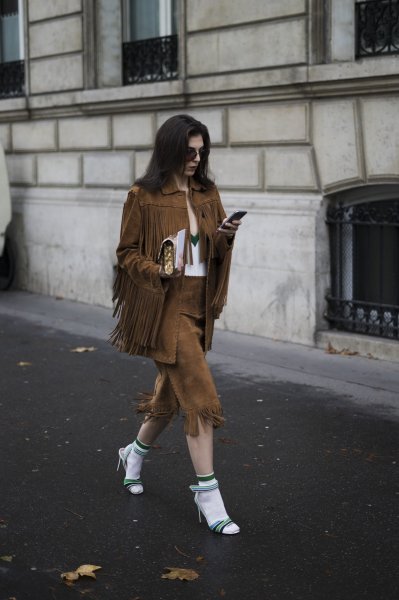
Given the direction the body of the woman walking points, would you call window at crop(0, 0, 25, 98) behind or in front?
behind

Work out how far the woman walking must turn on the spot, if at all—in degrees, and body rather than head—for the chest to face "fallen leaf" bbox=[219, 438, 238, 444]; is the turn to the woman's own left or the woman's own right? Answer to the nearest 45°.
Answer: approximately 135° to the woman's own left

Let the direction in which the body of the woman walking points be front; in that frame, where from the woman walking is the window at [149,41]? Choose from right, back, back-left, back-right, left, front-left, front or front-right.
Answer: back-left

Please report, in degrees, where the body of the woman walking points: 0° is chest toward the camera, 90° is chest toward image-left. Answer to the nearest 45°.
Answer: approximately 315°

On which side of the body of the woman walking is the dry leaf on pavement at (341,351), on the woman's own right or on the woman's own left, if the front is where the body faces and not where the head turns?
on the woman's own left

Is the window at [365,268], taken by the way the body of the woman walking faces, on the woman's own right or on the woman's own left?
on the woman's own left

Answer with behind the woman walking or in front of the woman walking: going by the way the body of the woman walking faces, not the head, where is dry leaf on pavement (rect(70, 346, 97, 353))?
behind
